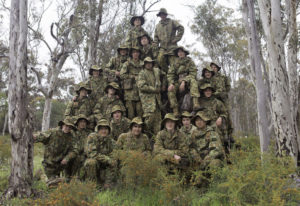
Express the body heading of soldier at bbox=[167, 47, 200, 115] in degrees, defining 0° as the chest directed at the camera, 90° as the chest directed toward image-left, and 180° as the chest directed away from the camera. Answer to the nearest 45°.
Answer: approximately 0°

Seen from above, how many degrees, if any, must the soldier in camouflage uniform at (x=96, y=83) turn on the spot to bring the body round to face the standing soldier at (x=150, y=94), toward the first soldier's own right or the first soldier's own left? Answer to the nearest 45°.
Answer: approximately 45° to the first soldier's own left

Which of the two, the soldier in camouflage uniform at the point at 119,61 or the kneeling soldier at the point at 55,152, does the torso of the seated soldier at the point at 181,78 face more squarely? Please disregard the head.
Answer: the kneeling soldier

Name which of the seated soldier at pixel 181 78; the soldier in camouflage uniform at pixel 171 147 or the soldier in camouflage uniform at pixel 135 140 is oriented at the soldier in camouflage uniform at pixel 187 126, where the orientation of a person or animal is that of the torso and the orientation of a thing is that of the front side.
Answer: the seated soldier

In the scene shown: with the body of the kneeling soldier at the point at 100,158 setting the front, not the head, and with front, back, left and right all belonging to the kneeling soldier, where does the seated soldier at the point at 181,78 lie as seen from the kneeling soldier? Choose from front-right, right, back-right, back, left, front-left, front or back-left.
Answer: back-left

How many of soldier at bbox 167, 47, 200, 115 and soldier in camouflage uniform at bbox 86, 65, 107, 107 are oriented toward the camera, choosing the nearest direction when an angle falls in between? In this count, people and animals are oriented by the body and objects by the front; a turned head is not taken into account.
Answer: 2

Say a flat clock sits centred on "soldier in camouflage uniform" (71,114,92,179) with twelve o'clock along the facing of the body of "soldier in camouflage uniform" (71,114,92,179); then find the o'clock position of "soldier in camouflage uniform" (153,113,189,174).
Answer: "soldier in camouflage uniform" (153,113,189,174) is roughly at 10 o'clock from "soldier in camouflage uniform" (71,114,92,179).

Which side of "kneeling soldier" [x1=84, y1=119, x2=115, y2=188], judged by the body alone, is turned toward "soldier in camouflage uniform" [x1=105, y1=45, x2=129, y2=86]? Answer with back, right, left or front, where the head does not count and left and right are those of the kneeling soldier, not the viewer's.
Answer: back
